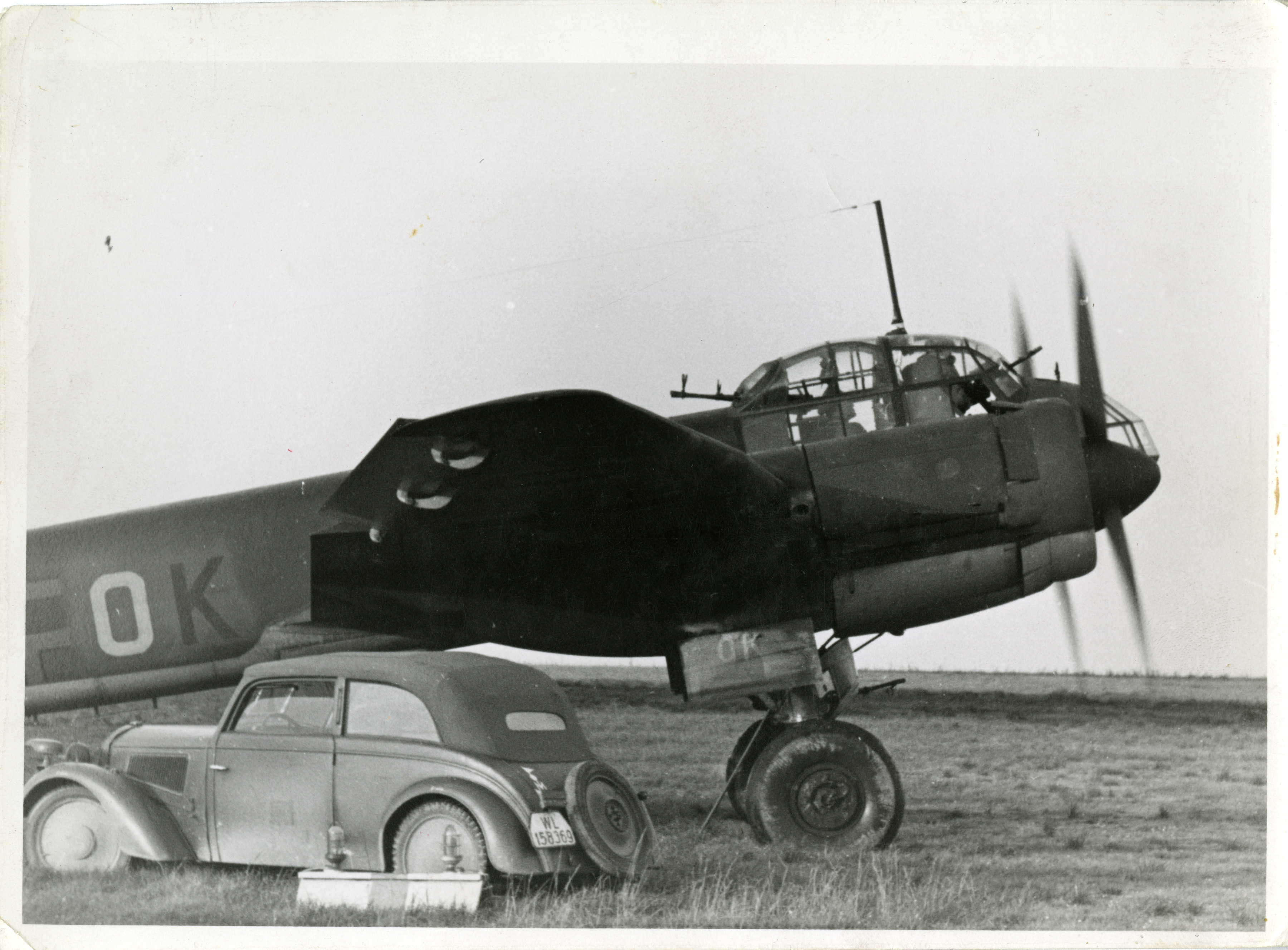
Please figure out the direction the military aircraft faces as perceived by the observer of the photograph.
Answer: facing to the right of the viewer
